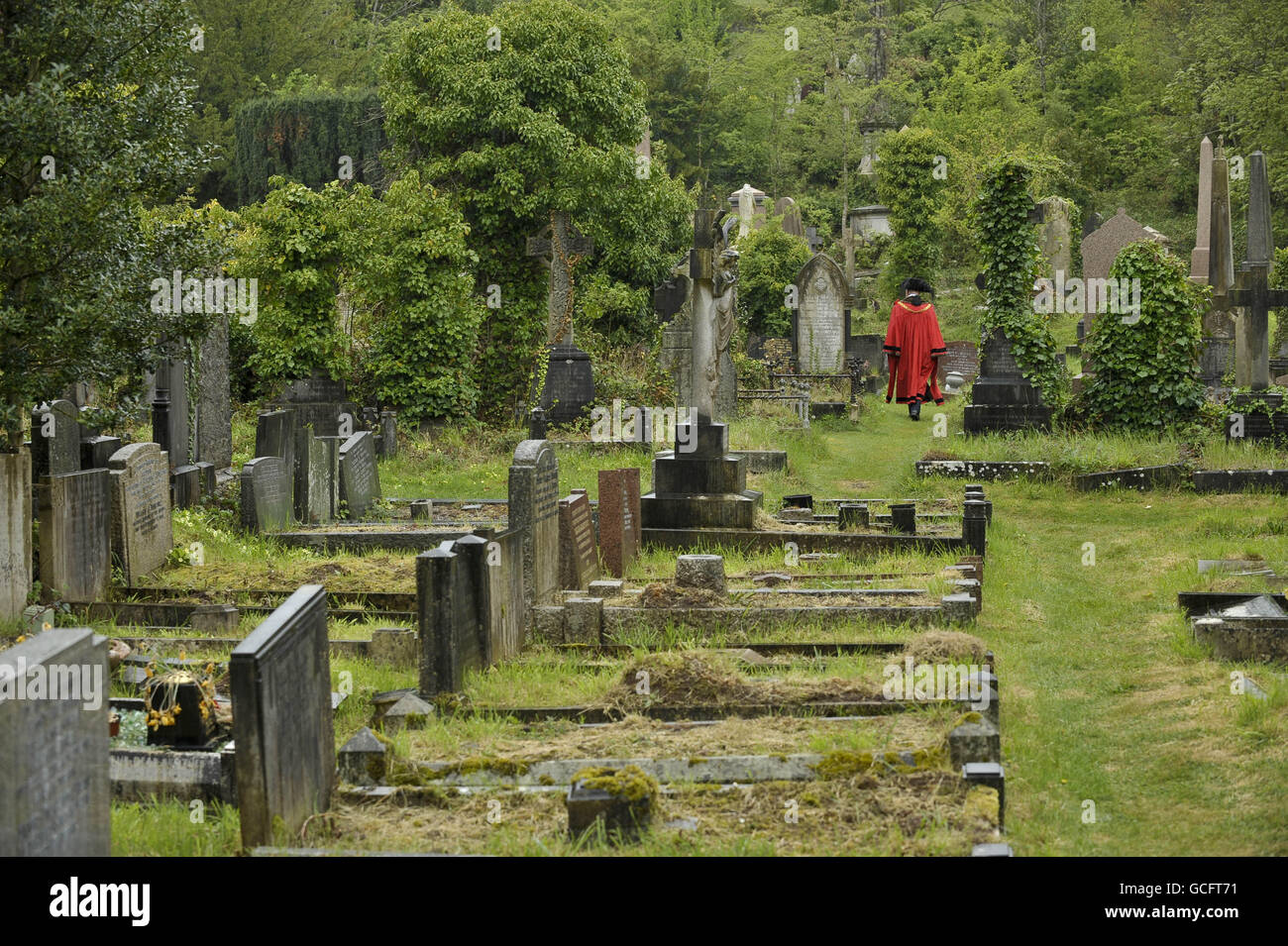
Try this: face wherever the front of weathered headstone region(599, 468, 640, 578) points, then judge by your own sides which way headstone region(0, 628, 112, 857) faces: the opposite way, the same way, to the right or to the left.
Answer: the same way

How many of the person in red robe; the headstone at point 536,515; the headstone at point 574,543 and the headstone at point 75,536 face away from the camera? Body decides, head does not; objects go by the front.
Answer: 1

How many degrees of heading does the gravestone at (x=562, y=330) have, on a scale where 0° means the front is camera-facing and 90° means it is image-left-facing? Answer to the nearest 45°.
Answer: approximately 0°

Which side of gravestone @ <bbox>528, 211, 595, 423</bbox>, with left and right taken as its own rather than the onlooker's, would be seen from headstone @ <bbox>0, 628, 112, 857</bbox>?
front

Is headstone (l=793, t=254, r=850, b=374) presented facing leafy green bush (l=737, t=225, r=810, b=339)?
no

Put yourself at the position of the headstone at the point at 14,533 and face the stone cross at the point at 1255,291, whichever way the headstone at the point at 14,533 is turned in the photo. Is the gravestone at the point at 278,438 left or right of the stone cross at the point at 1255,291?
left

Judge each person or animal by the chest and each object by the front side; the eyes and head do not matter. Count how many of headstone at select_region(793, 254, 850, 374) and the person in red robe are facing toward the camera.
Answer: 1

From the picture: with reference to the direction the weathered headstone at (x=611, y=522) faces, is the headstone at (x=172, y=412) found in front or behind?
behind

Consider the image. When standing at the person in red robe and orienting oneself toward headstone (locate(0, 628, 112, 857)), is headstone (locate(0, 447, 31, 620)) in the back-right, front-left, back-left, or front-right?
front-right

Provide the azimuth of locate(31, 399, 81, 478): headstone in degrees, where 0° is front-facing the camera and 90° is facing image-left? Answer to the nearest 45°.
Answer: approximately 315°

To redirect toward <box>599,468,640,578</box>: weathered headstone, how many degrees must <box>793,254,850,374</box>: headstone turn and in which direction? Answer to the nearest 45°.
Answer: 0° — it already faces it

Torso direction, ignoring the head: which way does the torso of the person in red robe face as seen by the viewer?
away from the camera

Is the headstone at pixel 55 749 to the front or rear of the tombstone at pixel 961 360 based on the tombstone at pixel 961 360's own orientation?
to the front

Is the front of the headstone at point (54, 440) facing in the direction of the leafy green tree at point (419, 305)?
no

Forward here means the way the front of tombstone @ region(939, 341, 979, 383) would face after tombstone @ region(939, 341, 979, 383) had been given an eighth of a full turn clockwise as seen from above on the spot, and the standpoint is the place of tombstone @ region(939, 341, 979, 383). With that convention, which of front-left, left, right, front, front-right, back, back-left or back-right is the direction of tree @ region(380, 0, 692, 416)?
front

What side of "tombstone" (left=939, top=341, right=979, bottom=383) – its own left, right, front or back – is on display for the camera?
front

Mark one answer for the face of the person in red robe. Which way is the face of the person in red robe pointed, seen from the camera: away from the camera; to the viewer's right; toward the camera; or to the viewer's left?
away from the camera

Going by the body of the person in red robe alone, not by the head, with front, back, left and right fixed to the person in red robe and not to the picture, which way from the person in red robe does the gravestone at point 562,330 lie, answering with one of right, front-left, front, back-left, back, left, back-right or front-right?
front-left

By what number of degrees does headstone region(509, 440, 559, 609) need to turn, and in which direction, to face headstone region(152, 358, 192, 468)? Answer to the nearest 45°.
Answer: approximately 180°
